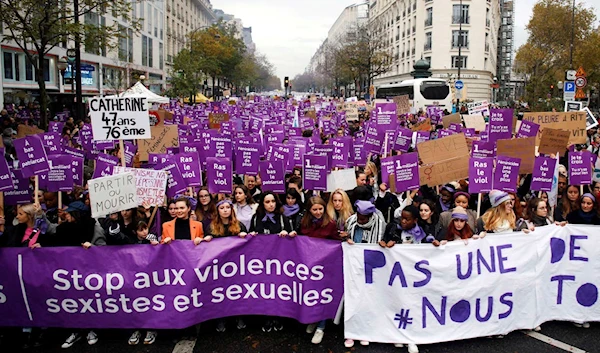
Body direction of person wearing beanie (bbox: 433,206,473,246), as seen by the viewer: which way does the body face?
toward the camera

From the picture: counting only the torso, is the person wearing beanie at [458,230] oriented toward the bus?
no

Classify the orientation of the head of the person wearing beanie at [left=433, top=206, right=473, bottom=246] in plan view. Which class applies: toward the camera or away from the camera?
toward the camera
